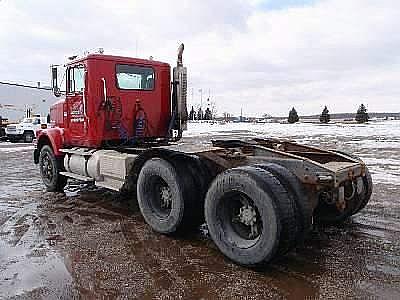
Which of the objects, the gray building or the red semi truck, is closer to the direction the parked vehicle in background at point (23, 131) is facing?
the red semi truck

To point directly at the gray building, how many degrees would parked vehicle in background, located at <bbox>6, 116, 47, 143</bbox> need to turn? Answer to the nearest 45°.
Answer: approximately 135° to its right

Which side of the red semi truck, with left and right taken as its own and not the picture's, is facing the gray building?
front

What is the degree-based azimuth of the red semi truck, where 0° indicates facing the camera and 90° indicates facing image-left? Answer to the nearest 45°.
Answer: approximately 135°
